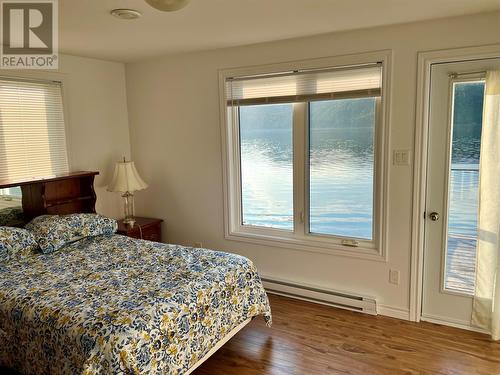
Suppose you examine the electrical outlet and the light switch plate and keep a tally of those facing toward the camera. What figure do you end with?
2

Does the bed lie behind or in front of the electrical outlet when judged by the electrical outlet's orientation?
in front

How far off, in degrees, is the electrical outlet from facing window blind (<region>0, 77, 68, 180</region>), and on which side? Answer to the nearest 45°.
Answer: approximately 90° to its right

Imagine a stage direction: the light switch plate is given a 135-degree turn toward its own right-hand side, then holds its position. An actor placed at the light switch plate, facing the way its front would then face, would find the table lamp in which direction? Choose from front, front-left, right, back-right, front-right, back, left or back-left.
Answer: front-left

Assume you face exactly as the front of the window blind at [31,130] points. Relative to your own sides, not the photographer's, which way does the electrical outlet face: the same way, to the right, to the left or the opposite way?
to the right

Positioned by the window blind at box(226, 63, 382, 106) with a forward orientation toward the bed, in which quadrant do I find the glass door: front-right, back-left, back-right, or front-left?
back-left

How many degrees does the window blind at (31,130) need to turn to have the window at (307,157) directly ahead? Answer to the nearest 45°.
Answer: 0° — it already faces it

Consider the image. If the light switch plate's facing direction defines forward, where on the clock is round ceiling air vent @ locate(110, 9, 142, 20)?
The round ceiling air vent is roughly at 2 o'clock from the light switch plate.

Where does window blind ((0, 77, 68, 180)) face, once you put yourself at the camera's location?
facing the viewer and to the right of the viewer

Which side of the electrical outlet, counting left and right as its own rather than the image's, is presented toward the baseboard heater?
right

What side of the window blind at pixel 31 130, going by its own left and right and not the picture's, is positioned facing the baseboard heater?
front

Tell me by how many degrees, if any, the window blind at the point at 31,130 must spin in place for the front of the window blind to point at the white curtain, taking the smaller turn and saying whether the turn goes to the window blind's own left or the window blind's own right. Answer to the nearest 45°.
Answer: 0° — it already faces it

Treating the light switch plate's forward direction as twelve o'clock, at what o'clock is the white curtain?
The white curtain is roughly at 9 o'clock from the light switch plate.

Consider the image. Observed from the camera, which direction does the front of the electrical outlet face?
facing the viewer
